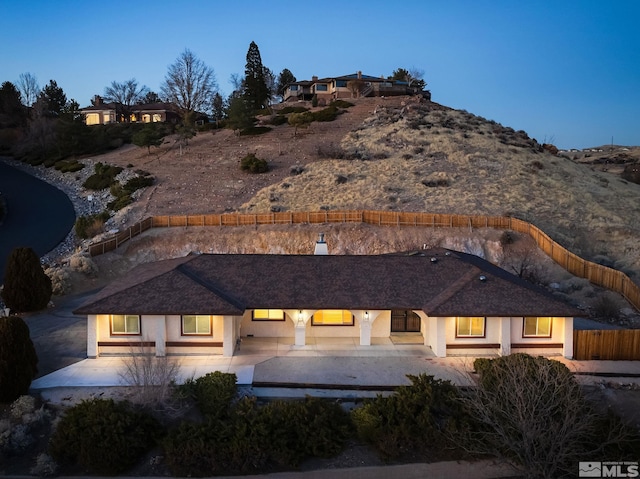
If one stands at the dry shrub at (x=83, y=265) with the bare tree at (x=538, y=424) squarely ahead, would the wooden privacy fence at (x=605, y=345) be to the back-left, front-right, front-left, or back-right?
front-left

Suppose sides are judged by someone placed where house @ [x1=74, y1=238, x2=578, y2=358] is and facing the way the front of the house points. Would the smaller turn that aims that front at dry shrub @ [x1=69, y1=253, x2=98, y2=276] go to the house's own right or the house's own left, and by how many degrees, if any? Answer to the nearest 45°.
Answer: approximately 135° to the house's own right

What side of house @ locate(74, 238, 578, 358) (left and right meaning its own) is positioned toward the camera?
front

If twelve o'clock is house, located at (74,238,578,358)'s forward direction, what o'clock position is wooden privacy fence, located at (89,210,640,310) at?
The wooden privacy fence is roughly at 6 o'clock from the house.

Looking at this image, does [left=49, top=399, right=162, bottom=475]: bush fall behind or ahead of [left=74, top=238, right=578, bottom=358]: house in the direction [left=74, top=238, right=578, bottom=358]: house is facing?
ahead

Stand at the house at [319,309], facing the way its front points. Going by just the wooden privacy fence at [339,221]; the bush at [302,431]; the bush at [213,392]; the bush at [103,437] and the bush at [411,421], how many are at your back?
1

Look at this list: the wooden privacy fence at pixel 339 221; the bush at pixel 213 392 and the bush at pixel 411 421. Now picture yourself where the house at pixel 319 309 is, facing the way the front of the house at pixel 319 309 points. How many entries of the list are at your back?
1

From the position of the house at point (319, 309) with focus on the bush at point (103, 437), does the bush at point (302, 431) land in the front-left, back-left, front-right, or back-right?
front-left

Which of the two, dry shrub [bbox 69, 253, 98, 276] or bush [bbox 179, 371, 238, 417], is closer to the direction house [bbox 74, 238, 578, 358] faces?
the bush

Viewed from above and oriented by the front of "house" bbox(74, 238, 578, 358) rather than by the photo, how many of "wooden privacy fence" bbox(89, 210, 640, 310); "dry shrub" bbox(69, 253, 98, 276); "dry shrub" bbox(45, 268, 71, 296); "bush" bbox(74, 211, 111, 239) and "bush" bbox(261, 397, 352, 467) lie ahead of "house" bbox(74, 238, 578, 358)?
1

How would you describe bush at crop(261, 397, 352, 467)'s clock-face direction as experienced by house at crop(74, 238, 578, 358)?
The bush is roughly at 12 o'clock from the house.

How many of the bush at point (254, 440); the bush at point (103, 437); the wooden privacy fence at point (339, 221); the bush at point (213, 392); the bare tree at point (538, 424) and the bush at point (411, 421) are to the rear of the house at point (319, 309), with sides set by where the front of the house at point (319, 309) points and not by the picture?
1

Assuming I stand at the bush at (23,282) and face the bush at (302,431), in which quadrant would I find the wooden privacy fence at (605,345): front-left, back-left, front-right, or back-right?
front-left

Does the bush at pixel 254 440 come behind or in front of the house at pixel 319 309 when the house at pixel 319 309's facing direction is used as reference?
in front

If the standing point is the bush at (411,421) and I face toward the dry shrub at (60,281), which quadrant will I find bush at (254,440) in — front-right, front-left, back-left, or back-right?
front-left

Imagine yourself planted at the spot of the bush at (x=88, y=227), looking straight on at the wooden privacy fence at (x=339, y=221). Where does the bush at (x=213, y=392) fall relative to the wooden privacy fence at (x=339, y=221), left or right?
right
